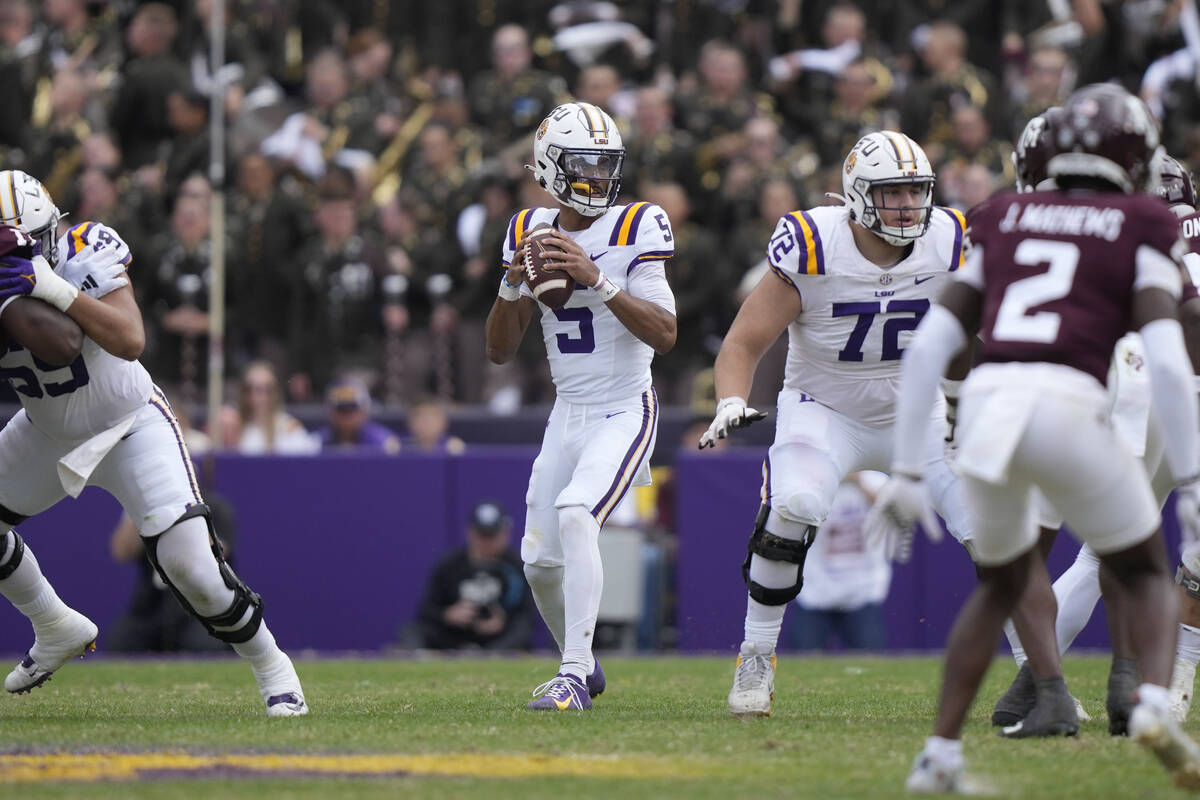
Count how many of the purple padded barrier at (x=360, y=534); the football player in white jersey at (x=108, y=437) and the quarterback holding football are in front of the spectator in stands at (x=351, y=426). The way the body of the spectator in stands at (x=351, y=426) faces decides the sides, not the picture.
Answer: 3

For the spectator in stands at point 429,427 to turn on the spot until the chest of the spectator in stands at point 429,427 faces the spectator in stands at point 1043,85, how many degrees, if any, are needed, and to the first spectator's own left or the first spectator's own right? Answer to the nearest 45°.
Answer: approximately 90° to the first spectator's own left

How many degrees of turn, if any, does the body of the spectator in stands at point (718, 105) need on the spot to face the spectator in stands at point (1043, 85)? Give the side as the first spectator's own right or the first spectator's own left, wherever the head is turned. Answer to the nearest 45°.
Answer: approximately 90° to the first spectator's own left

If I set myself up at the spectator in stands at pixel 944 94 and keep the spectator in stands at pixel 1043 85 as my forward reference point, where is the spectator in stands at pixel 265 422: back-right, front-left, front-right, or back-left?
back-right

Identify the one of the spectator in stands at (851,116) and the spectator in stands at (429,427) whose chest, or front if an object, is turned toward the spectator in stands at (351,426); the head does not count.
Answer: the spectator in stands at (851,116)

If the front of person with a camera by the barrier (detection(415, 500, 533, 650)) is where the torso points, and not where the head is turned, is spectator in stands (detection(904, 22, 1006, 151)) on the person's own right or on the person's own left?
on the person's own left

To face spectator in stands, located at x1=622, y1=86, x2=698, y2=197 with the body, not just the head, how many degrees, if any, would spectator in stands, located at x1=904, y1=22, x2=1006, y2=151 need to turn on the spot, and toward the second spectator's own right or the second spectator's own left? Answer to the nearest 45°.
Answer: approximately 45° to the second spectator's own right

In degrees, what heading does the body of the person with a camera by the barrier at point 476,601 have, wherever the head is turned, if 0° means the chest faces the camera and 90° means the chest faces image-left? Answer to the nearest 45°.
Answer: approximately 0°
